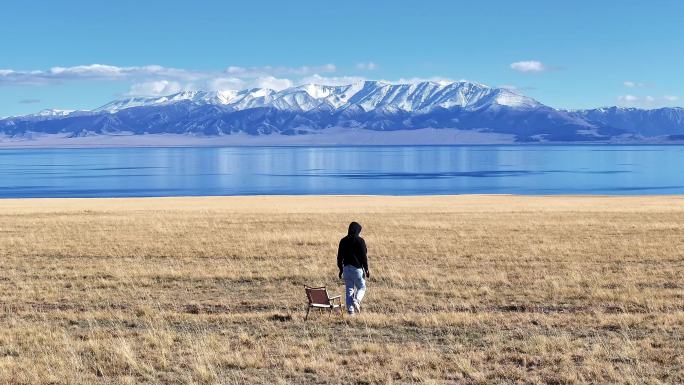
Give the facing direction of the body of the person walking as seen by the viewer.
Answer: away from the camera

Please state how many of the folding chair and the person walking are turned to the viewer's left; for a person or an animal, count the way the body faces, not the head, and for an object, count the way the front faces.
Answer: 0

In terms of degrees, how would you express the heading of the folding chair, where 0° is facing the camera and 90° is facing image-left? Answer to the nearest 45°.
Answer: approximately 225°
